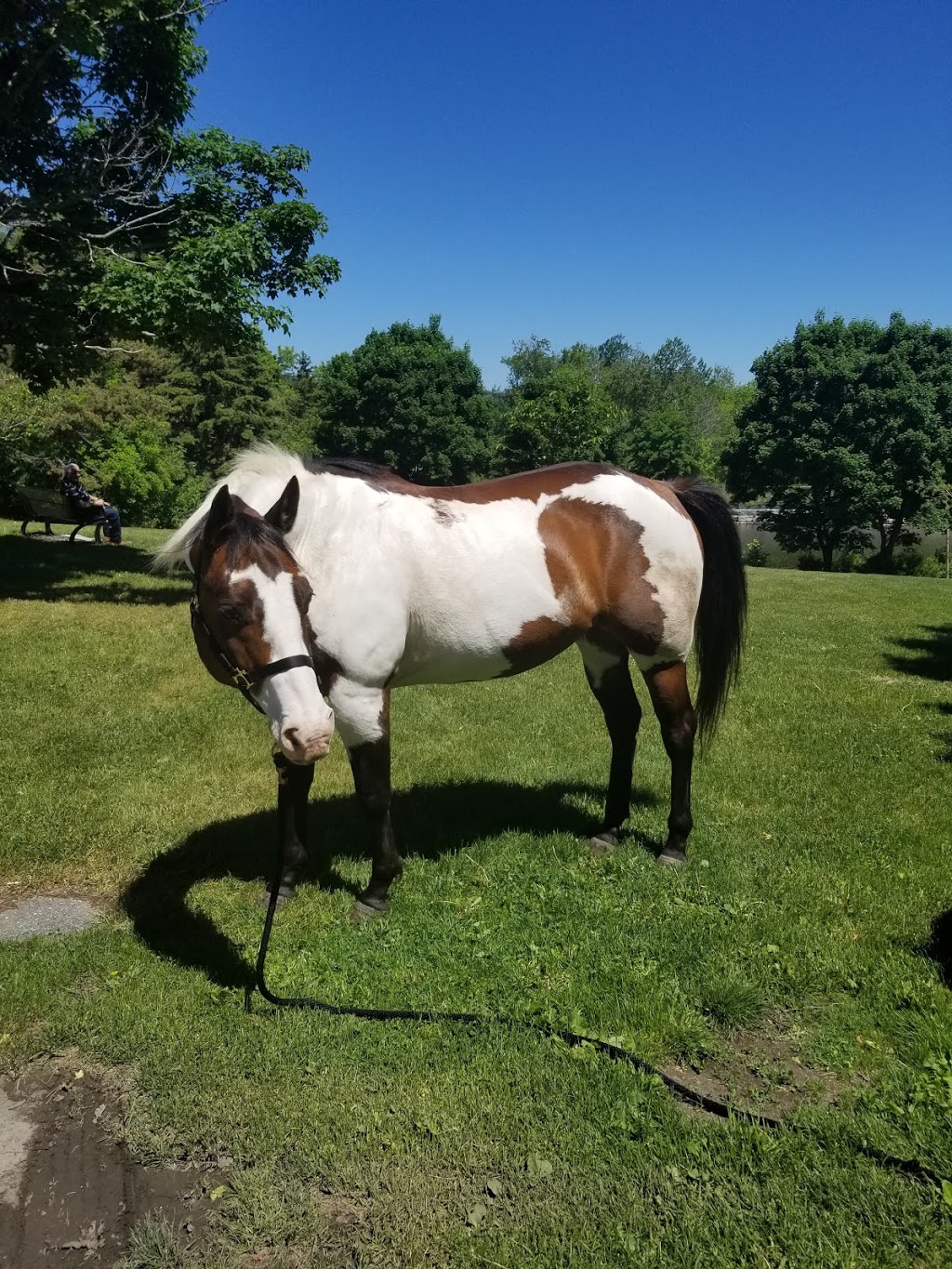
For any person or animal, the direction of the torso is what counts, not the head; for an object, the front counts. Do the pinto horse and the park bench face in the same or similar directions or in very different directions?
very different directions

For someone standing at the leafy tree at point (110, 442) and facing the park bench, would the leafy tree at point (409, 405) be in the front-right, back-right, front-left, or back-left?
back-left

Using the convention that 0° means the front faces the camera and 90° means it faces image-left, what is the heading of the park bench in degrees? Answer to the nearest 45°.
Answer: approximately 225°

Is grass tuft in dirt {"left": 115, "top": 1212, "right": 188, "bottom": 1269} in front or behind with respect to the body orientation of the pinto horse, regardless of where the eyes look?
in front

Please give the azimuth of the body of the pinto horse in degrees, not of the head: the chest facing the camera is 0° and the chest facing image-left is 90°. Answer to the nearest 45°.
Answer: approximately 45°

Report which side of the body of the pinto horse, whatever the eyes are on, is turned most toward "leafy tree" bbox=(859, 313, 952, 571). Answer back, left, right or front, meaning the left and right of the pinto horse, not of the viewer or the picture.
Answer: back

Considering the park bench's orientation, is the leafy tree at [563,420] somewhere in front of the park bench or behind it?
in front

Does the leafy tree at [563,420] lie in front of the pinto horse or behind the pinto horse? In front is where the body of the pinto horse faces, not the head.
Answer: behind
